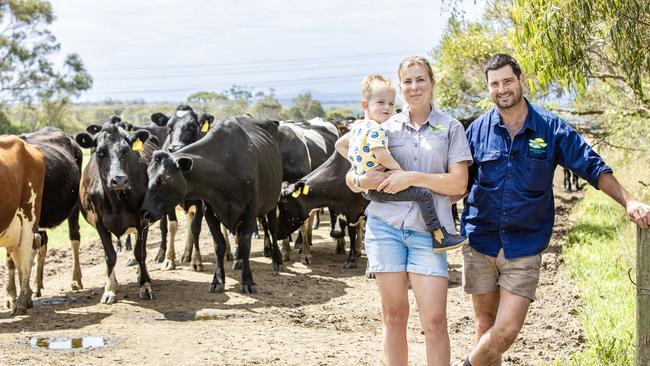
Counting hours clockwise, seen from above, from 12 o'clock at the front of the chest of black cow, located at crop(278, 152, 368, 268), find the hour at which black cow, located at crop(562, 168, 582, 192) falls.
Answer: black cow, located at crop(562, 168, 582, 192) is roughly at 4 o'clock from black cow, located at crop(278, 152, 368, 268).

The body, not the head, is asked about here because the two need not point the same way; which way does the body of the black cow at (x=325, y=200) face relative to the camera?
to the viewer's left

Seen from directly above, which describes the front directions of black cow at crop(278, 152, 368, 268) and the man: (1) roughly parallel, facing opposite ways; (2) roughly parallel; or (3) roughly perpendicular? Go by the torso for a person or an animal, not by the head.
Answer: roughly perpendicular

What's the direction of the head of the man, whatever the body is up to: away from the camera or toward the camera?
toward the camera

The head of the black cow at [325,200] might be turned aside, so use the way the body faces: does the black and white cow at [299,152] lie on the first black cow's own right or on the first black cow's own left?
on the first black cow's own right

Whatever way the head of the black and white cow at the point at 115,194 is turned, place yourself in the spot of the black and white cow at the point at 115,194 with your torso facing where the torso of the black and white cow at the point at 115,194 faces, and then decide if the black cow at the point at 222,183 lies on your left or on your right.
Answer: on your left

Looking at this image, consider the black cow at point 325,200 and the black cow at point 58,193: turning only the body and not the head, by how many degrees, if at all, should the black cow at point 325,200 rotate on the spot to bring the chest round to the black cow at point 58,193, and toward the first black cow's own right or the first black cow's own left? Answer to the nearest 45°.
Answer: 0° — it already faces it

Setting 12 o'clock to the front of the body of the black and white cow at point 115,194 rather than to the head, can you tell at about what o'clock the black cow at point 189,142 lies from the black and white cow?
The black cow is roughly at 7 o'clock from the black and white cow.

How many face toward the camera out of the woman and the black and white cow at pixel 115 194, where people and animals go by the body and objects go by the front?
2

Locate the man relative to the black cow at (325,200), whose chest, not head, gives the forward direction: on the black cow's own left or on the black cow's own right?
on the black cow's own left

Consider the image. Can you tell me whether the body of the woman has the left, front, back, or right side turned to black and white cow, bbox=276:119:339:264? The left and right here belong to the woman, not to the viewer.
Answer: back

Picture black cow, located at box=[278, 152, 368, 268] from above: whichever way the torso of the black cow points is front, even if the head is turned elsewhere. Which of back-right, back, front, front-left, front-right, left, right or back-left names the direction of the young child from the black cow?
left

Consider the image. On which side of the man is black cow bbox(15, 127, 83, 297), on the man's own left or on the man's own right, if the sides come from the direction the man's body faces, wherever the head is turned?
on the man's own right

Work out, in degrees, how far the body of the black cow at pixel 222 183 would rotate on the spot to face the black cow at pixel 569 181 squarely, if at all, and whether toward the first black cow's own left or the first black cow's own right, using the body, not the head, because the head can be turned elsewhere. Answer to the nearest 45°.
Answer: approximately 180°

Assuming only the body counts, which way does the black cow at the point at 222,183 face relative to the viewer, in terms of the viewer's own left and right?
facing the viewer and to the left of the viewer

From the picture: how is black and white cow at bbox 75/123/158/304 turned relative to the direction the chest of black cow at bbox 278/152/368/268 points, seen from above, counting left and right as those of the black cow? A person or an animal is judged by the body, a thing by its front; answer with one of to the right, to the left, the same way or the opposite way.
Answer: to the left

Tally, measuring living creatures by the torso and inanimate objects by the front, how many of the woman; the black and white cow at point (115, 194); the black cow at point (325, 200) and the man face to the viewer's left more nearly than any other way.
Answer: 1

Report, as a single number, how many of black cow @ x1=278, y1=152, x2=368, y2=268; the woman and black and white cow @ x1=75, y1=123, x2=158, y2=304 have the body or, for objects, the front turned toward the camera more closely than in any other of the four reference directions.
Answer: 2

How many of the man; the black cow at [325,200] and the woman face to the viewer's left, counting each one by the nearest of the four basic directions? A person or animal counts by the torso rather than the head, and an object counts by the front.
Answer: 1

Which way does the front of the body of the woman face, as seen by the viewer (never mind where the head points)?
toward the camera

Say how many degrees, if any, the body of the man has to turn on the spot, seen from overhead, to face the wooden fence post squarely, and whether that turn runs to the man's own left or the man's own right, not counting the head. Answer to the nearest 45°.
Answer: approximately 90° to the man's own left
